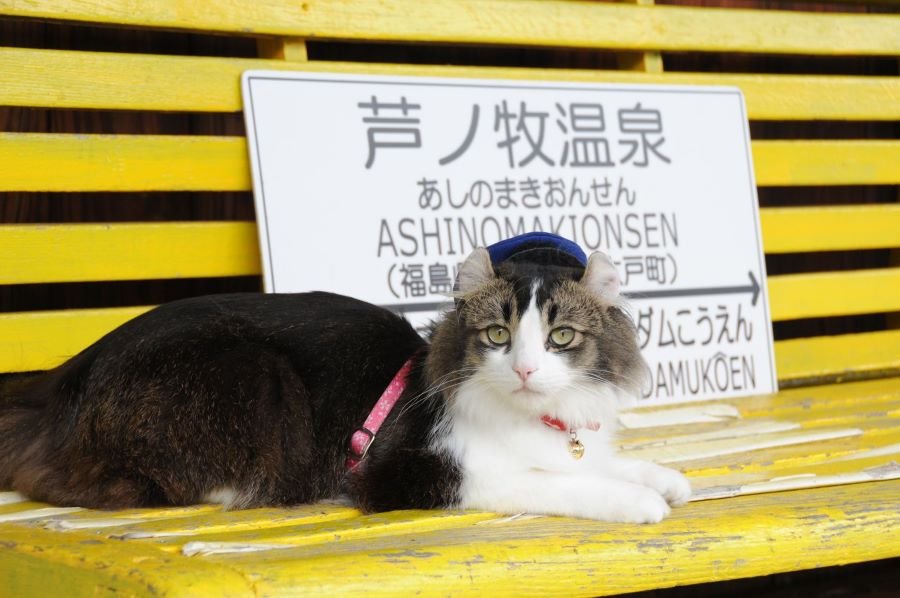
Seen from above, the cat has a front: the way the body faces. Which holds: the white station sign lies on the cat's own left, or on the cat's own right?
on the cat's own left

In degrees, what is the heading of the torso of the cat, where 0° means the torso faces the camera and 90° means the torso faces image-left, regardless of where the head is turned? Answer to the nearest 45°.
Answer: approximately 270°
